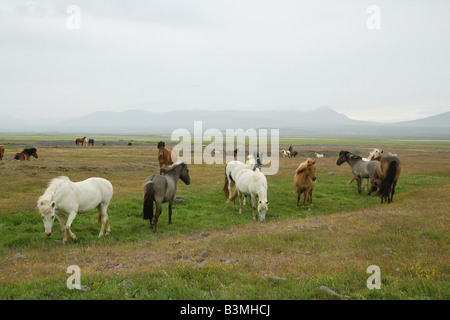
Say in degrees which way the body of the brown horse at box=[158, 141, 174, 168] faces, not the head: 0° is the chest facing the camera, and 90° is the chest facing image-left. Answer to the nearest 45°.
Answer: approximately 45°

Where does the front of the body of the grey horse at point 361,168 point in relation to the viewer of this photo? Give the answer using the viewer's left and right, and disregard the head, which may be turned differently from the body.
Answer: facing to the left of the viewer

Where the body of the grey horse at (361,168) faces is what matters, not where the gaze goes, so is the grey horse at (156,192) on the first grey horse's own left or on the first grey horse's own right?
on the first grey horse's own left

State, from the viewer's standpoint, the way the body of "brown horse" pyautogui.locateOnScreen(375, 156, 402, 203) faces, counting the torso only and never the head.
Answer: away from the camera

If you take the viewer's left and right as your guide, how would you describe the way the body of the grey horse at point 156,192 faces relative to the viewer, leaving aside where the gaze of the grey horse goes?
facing away from the viewer and to the right of the viewer

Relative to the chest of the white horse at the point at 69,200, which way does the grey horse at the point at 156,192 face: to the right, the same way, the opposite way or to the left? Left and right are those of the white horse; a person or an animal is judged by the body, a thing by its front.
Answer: the opposite way

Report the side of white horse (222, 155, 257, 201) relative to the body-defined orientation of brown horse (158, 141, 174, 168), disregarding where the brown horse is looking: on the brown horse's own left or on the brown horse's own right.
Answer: on the brown horse's own left

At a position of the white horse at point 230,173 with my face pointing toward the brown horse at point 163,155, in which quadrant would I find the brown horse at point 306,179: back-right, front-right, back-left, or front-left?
back-right

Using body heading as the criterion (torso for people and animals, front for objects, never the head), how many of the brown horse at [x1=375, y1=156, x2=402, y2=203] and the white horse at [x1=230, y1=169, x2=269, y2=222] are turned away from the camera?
1
